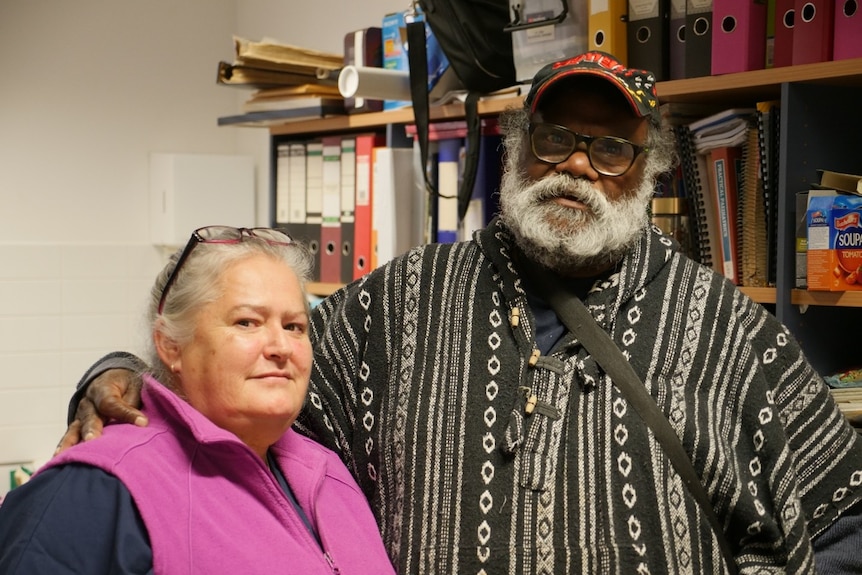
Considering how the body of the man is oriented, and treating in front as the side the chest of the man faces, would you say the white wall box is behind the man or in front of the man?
behind

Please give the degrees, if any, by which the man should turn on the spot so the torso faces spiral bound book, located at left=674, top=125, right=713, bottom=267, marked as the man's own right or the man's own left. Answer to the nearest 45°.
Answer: approximately 135° to the man's own left

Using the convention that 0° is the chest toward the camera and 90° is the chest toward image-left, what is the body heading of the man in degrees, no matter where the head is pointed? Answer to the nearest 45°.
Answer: approximately 0°

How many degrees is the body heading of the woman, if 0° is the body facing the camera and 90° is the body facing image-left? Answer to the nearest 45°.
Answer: approximately 315°
